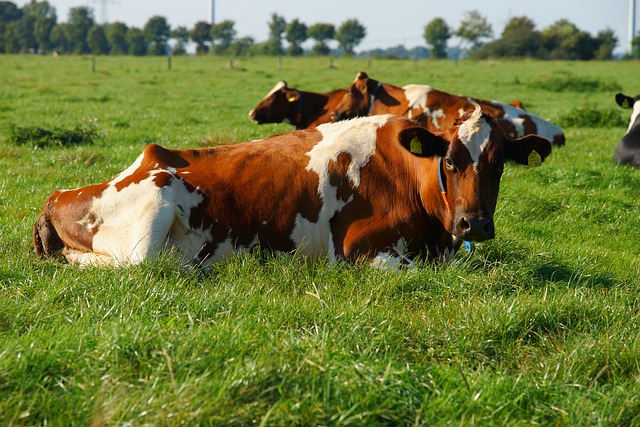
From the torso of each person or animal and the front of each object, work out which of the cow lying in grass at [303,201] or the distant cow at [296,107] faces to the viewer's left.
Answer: the distant cow

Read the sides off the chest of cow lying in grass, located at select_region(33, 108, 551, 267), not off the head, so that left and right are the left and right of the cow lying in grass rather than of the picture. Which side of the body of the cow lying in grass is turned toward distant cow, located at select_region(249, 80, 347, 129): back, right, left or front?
left

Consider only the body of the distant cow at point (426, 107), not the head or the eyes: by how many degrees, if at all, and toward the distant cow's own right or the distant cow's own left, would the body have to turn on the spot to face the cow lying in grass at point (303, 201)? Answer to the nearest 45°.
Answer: approximately 90° to the distant cow's own left

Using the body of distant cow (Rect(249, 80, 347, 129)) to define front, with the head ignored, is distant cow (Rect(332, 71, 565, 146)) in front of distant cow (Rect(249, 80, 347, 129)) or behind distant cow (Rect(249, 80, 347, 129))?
behind

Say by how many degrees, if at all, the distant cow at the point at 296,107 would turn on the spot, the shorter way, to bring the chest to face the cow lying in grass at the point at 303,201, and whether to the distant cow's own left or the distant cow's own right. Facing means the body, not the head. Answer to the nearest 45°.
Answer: approximately 90° to the distant cow's own left

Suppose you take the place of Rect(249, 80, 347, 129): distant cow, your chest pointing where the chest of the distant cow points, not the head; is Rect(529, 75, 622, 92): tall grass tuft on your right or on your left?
on your right

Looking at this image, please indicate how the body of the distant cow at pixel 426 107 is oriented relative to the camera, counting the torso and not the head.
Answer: to the viewer's left

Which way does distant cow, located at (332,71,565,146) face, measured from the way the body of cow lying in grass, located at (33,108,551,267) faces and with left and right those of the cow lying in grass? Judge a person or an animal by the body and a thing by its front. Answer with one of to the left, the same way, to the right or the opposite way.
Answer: the opposite way

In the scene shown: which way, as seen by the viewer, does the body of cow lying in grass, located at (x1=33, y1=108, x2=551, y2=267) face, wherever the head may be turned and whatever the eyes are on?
to the viewer's right

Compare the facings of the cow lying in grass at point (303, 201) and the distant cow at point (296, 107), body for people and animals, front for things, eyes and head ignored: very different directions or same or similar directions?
very different directions

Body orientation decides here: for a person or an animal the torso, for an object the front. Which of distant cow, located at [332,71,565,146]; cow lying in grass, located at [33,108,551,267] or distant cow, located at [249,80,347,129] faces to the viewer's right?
the cow lying in grass

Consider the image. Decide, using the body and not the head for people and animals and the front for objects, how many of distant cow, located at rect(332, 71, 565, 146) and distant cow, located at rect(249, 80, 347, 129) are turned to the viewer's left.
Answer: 2

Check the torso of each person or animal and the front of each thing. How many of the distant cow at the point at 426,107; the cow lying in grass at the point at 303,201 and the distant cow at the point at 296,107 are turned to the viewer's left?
2

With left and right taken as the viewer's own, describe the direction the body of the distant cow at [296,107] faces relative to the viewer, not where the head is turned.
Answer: facing to the left of the viewer
